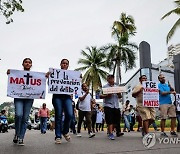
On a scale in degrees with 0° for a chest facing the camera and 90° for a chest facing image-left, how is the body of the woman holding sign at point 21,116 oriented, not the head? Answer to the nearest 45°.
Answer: approximately 0°

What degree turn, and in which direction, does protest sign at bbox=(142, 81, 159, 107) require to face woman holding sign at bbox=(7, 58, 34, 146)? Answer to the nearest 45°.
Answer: approximately 45° to its right

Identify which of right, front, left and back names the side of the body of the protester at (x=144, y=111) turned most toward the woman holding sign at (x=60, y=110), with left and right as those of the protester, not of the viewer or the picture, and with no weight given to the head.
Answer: right

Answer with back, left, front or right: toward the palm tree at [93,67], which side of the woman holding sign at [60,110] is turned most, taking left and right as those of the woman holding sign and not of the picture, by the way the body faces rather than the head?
back

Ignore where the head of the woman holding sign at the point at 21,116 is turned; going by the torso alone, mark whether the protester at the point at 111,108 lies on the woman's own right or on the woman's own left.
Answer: on the woman's own left

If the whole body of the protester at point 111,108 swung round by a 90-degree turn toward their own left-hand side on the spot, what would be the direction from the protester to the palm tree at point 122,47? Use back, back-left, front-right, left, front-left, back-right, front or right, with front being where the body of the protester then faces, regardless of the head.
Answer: left

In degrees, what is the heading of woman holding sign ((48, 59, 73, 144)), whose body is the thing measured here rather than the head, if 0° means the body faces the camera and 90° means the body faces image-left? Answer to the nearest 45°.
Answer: approximately 0°

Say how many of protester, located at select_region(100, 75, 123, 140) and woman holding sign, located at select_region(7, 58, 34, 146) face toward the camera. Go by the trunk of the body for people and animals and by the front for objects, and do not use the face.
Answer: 2

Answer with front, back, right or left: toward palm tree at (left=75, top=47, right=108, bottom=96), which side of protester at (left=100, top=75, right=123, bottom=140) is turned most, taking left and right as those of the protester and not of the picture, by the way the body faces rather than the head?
back

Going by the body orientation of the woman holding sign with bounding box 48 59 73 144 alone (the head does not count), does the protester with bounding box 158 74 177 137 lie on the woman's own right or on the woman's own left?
on the woman's own left
